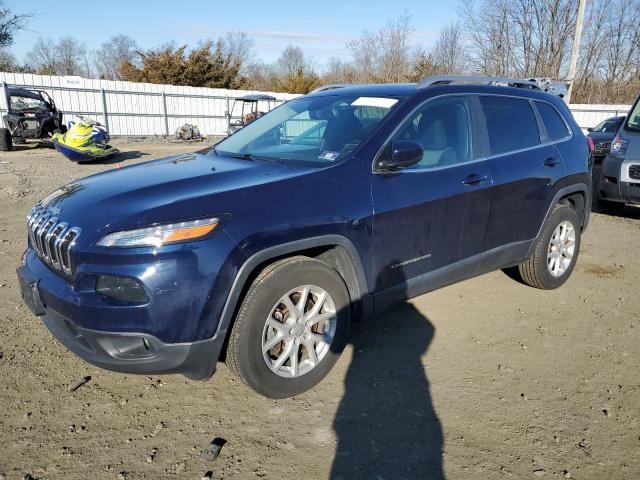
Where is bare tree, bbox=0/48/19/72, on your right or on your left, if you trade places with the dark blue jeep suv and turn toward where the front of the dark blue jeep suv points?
on your right

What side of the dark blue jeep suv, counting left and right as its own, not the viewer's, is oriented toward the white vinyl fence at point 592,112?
back

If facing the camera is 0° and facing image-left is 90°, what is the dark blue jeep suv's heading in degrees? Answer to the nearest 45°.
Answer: approximately 45°

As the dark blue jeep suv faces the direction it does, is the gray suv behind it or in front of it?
behind

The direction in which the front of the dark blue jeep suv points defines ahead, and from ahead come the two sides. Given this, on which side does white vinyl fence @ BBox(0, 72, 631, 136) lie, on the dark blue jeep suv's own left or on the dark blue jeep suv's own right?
on the dark blue jeep suv's own right

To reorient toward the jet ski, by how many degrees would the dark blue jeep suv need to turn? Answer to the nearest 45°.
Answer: approximately 90° to its right

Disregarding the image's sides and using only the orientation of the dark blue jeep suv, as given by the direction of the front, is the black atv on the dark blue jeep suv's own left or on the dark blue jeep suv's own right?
on the dark blue jeep suv's own right
